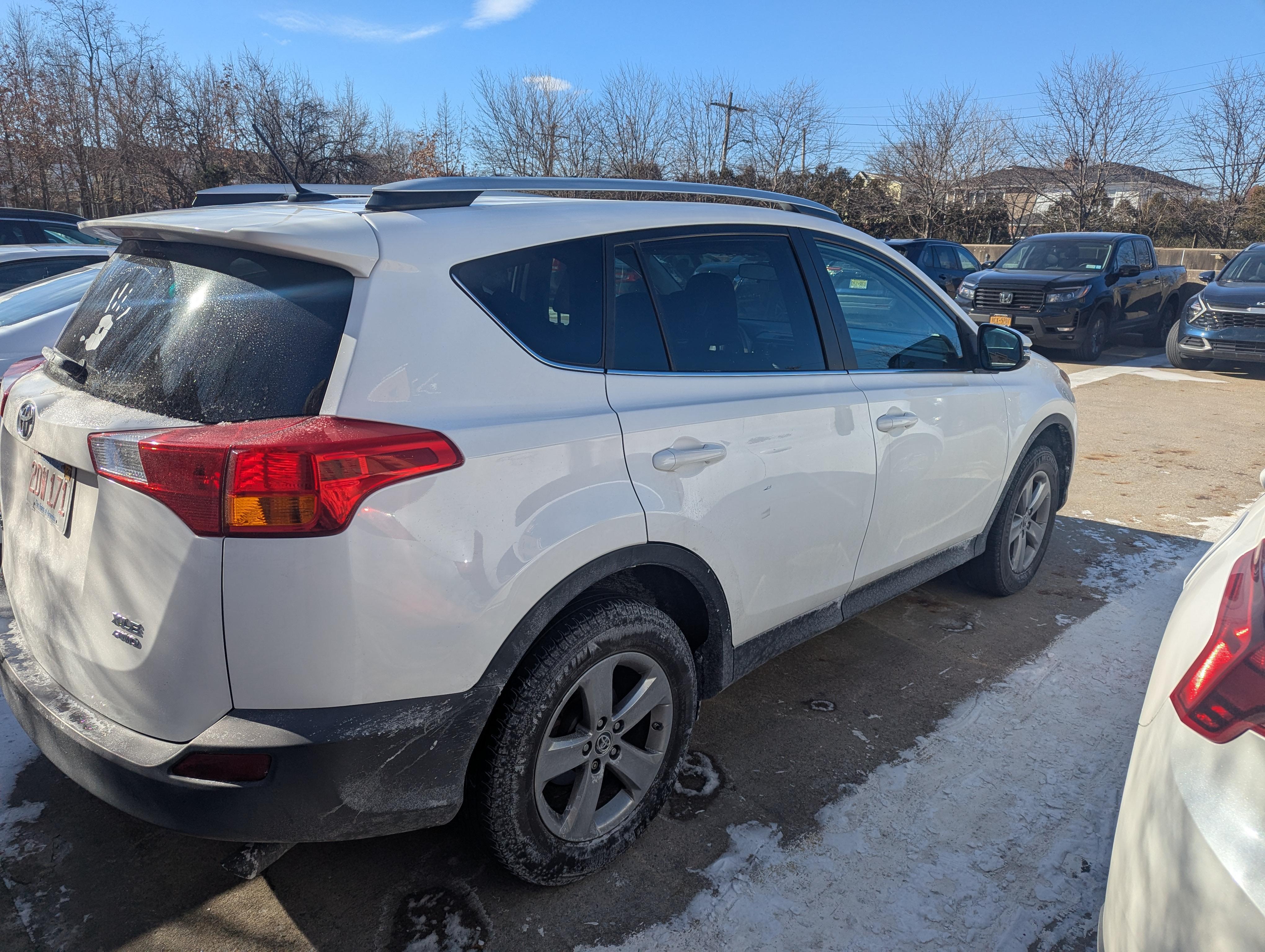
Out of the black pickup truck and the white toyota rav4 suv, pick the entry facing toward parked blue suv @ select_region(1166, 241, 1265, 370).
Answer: the white toyota rav4 suv

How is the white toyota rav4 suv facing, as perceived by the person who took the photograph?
facing away from the viewer and to the right of the viewer

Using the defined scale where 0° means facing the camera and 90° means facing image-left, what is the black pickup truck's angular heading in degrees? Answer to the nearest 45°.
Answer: approximately 45°

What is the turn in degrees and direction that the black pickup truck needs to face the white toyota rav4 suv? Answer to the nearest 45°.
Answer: approximately 45° to its left

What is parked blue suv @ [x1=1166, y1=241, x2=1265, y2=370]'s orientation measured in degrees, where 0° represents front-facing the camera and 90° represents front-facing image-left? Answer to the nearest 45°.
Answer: approximately 45°

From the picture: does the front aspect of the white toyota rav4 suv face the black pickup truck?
yes

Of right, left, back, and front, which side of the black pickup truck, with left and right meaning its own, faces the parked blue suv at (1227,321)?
left

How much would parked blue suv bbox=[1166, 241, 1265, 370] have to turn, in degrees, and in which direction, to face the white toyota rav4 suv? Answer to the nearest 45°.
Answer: approximately 45° to its left
